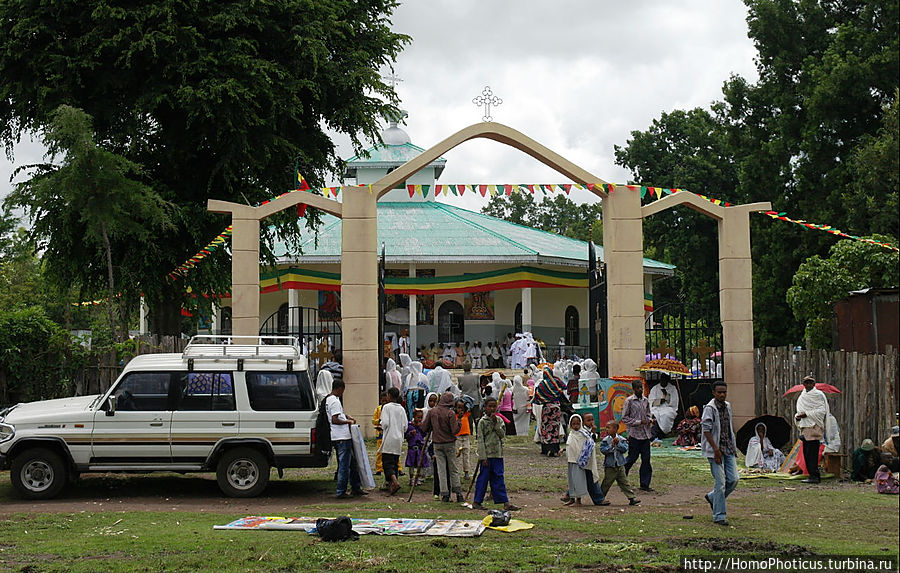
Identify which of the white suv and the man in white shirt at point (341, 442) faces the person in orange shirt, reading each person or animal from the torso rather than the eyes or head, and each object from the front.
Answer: the man in white shirt

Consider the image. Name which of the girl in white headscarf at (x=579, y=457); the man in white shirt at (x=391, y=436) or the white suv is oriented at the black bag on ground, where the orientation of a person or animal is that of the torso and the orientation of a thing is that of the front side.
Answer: the girl in white headscarf

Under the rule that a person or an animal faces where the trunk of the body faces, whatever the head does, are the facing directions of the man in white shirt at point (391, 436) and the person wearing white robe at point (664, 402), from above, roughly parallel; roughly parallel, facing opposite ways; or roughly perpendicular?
roughly parallel, facing opposite ways

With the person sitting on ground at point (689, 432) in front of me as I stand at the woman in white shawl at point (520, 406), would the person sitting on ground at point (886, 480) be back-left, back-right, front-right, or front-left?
front-right

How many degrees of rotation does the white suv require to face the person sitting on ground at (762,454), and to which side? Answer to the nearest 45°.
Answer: approximately 180°

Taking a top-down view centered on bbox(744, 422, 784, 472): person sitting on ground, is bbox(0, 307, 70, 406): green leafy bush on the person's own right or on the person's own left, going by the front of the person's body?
on the person's own right

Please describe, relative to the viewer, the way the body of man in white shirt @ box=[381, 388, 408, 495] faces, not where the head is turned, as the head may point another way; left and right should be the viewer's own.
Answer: facing away from the viewer

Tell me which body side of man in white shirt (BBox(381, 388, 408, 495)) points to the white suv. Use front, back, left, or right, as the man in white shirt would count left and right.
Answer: left

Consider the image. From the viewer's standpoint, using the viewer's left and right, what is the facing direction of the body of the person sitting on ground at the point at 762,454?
facing the viewer

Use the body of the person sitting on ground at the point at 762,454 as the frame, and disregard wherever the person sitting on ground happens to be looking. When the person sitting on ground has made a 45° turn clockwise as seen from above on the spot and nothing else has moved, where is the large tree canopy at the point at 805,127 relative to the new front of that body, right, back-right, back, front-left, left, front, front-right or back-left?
back-right

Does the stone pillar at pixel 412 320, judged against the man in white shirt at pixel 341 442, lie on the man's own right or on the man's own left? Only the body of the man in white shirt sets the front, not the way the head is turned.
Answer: on the man's own left

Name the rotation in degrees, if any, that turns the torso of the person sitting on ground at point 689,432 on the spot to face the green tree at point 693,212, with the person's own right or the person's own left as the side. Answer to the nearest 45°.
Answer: approximately 135° to the person's own right

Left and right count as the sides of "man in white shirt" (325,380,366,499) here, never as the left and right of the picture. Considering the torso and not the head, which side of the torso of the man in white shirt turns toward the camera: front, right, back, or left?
right

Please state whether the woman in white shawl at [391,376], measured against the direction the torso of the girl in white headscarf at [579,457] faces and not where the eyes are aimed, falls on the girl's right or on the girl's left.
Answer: on the girl's right

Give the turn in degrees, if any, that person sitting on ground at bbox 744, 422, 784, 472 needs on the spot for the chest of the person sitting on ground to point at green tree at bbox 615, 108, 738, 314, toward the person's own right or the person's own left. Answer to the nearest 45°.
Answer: approximately 180°

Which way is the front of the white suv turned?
to the viewer's left

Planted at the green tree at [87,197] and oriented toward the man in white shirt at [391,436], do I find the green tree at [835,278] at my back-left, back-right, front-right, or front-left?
front-left

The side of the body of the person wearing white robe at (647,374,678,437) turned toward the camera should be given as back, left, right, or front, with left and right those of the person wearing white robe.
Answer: front

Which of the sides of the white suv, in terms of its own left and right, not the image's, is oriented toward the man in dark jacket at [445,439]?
back
